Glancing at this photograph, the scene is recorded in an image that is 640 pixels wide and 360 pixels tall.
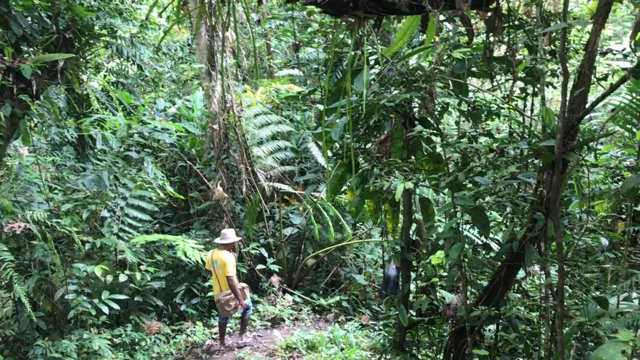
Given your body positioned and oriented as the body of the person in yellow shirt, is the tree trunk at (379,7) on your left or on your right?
on your right

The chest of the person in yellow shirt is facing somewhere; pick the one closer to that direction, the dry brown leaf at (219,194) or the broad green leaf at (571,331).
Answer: the dry brown leaf

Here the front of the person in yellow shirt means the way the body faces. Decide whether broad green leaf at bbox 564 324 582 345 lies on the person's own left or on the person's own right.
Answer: on the person's own right

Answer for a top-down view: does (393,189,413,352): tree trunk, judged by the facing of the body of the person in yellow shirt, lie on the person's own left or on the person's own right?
on the person's own right

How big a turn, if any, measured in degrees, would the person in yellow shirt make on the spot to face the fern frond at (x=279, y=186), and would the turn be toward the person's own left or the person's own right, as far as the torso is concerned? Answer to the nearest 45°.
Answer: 0° — they already face it
